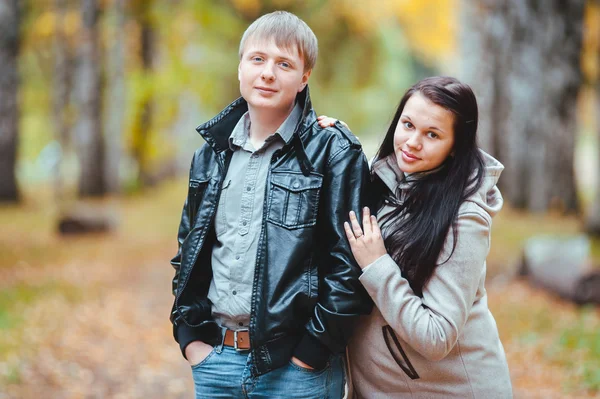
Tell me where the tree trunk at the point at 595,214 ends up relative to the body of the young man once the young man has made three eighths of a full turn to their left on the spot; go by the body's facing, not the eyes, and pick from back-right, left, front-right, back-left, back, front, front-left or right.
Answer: front-left

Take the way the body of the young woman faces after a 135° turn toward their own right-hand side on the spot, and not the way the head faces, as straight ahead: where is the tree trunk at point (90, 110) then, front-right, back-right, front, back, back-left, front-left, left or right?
front-left

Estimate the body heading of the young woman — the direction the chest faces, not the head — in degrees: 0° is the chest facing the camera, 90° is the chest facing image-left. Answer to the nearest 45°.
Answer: approximately 45°

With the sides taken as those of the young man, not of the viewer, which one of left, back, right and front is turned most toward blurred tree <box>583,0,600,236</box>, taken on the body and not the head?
back

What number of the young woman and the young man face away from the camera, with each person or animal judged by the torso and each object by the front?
0

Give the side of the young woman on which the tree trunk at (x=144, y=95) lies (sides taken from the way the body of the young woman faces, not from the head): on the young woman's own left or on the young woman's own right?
on the young woman's own right

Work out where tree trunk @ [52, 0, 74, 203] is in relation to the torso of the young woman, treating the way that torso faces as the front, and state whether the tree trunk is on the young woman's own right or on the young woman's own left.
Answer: on the young woman's own right

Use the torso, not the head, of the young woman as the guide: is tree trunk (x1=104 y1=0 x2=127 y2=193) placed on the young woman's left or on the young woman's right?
on the young woman's right

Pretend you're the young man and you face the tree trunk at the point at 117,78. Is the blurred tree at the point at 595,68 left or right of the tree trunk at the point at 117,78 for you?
right

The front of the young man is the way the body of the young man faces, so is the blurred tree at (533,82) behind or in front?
behind

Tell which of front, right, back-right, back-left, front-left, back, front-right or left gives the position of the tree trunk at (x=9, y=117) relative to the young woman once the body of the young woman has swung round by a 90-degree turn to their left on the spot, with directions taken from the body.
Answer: back

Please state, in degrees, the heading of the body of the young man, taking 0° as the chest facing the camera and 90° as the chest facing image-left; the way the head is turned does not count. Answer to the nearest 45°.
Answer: approximately 45°
